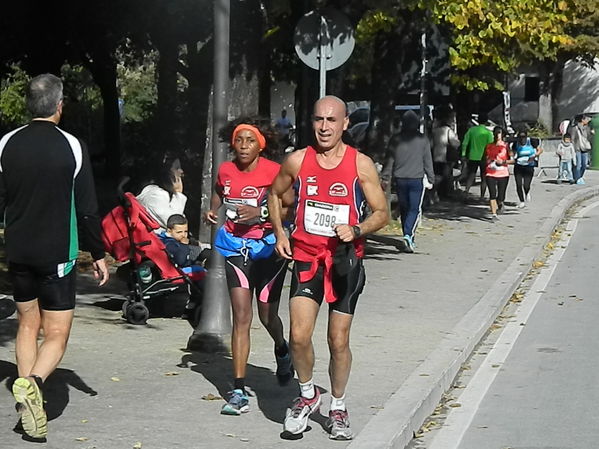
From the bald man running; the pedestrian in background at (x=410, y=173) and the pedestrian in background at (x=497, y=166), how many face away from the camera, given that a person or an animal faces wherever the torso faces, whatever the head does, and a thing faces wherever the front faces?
1

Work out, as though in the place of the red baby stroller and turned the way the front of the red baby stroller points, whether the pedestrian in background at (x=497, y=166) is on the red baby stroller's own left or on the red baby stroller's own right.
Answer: on the red baby stroller's own left

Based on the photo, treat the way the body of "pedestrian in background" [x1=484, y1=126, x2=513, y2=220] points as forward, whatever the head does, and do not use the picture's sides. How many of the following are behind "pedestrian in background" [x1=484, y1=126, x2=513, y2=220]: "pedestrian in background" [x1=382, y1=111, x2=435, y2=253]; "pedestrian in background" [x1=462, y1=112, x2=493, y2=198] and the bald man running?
1

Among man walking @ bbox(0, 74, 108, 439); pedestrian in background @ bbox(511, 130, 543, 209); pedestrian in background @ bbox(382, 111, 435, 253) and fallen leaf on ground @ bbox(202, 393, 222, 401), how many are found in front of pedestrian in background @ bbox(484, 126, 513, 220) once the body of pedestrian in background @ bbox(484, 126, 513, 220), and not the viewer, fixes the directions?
3

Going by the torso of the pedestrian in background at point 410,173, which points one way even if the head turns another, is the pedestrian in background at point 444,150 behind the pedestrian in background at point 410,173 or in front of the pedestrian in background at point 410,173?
in front

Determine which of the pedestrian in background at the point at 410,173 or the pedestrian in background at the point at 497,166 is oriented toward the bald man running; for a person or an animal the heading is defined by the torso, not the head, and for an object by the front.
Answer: the pedestrian in background at the point at 497,166

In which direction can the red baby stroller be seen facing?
to the viewer's right

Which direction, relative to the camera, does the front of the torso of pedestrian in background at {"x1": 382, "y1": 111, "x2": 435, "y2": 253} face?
away from the camera

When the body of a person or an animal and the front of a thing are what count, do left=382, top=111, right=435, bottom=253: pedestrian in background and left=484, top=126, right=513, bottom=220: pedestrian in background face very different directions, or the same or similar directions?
very different directions

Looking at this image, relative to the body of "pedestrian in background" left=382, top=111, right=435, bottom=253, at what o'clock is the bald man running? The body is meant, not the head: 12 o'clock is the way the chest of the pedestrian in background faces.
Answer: The bald man running is roughly at 6 o'clock from the pedestrian in background.

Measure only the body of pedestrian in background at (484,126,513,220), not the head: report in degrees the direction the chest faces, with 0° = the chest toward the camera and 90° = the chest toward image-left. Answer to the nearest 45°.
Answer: approximately 0°

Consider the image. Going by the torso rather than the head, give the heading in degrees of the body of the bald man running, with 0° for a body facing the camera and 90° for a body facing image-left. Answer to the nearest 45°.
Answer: approximately 0°

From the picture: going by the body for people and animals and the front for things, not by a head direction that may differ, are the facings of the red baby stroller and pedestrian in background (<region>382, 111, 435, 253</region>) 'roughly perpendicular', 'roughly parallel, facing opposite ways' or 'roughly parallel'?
roughly perpendicular

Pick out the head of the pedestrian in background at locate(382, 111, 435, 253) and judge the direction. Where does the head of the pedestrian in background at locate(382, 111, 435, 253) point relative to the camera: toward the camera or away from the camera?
away from the camera

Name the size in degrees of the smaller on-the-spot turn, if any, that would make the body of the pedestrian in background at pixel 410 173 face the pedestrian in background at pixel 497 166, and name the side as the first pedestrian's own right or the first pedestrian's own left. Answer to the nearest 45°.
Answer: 0° — they already face them
